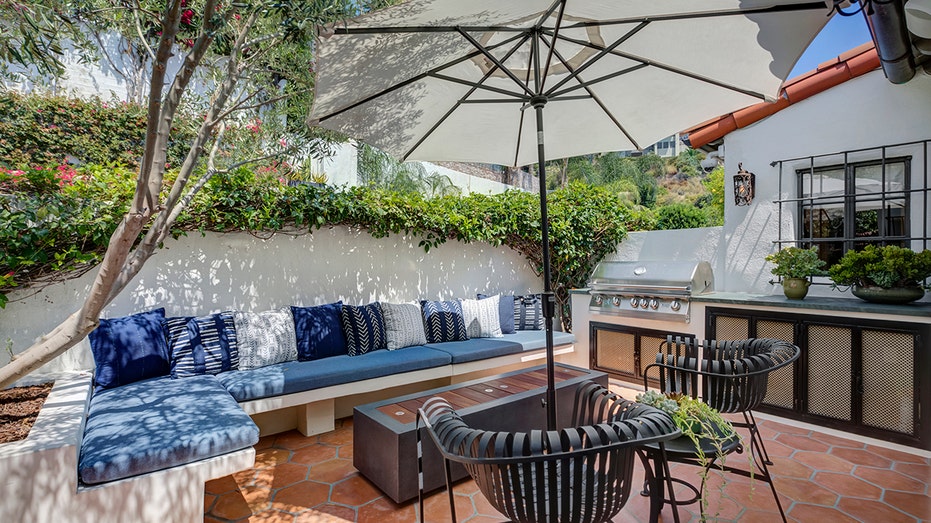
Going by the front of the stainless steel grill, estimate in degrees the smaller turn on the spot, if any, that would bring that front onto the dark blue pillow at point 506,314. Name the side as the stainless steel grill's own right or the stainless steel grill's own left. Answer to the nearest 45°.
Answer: approximately 45° to the stainless steel grill's own right

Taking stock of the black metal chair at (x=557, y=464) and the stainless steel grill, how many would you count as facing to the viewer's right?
0

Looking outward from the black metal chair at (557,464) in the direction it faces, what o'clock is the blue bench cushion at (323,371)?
The blue bench cushion is roughly at 12 o'clock from the black metal chair.

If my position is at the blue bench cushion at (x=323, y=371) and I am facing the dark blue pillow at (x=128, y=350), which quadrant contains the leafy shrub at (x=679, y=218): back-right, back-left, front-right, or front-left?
back-right

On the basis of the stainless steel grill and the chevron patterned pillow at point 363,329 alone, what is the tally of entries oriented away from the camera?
0

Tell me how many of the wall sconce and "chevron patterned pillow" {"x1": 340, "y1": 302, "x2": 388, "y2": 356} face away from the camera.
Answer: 0

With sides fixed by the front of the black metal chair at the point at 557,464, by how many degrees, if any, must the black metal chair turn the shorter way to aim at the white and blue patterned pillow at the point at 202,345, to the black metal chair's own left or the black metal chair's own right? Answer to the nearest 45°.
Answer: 0° — it already faces it

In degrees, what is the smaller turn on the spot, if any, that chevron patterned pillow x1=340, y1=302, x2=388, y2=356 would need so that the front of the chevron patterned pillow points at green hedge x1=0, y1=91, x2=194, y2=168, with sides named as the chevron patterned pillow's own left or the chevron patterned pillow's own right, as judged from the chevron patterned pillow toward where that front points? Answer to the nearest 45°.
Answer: approximately 180°

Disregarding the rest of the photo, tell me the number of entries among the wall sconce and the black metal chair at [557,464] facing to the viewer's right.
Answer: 0

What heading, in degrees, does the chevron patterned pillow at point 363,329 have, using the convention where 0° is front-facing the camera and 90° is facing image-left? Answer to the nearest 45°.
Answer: approximately 315°

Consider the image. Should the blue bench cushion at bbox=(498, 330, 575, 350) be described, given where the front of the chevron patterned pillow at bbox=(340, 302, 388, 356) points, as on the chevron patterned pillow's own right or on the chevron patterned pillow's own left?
on the chevron patterned pillow's own left

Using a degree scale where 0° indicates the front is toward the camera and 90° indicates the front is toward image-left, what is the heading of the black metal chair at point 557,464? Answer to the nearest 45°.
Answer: approximately 135°
